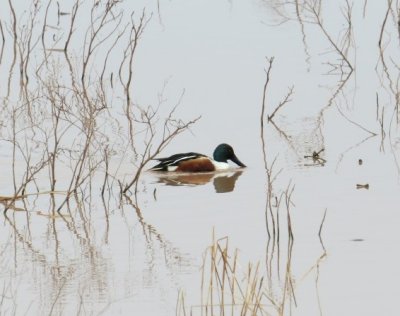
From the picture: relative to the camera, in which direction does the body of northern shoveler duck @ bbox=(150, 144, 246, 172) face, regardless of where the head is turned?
to the viewer's right
